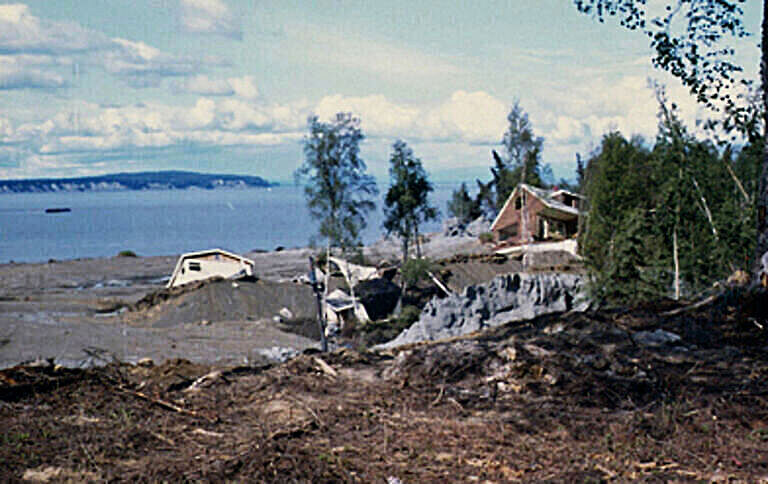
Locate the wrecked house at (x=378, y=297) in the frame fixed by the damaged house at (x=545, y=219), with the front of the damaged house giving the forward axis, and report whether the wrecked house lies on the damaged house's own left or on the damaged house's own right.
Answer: on the damaged house's own right

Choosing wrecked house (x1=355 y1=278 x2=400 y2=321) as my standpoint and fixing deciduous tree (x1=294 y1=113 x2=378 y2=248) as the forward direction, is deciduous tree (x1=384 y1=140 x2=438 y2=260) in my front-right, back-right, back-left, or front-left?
front-right

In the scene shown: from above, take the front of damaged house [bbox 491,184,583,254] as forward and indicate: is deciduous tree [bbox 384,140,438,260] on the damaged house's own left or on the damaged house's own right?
on the damaged house's own right

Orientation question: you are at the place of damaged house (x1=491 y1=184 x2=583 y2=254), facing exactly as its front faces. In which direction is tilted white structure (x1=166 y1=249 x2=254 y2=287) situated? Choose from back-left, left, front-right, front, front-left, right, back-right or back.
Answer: right

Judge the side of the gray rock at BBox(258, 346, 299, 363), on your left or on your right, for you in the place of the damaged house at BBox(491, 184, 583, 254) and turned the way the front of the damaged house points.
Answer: on your right
